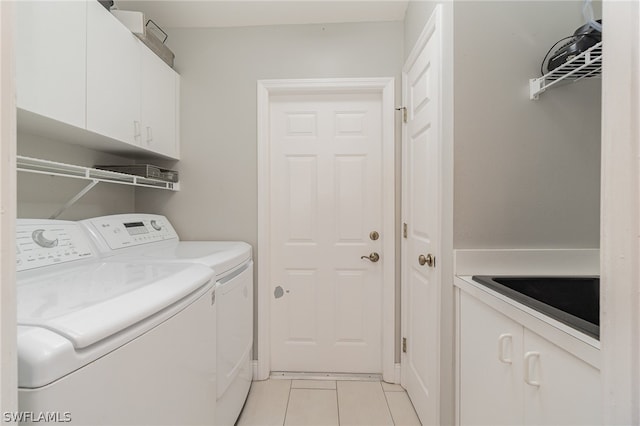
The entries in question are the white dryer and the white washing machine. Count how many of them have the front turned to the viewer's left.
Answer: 0

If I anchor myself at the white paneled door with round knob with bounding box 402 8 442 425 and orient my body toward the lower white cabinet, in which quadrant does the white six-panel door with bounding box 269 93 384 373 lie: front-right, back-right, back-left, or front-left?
back-right

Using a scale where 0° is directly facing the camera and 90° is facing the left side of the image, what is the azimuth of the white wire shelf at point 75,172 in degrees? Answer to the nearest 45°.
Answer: approximately 315°

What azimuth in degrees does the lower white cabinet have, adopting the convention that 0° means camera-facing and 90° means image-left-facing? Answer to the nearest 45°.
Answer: approximately 45°

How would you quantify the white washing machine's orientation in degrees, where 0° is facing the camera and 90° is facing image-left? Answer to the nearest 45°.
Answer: approximately 315°

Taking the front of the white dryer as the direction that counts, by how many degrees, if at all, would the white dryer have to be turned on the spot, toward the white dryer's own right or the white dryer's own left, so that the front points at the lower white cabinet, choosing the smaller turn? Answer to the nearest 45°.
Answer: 0° — it already faces it

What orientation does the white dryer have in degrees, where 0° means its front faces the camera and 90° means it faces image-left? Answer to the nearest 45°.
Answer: approximately 315°

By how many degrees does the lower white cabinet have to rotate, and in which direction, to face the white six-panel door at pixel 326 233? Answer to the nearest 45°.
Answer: approximately 90° to its right

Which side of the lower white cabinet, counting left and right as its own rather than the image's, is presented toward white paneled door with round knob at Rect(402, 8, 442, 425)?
right

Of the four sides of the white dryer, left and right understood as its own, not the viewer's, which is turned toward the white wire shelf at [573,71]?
front

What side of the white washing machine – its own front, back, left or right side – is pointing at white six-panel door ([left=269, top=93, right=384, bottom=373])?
left
